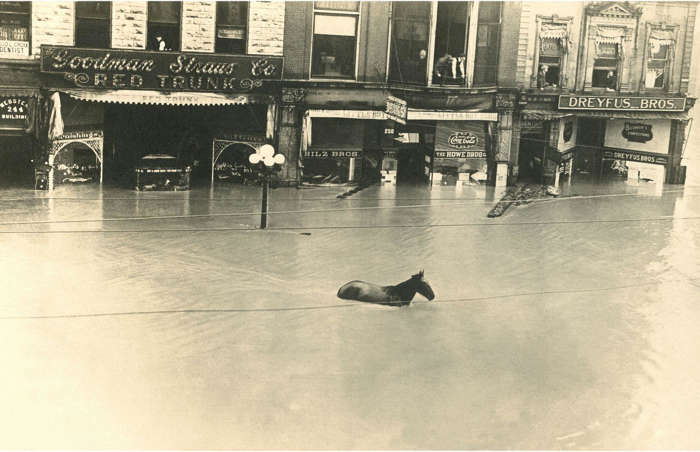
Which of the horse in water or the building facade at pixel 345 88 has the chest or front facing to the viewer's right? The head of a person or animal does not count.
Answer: the horse in water

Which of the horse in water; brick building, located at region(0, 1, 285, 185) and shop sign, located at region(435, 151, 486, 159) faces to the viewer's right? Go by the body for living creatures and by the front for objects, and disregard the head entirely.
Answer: the horse in water

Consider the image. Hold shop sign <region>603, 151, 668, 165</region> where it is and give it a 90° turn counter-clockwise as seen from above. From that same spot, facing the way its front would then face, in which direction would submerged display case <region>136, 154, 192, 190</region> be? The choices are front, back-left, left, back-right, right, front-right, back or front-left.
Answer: back-right

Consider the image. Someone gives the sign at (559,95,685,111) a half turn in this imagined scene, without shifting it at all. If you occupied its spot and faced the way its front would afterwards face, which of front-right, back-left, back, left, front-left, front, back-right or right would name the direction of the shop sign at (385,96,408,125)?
back-left

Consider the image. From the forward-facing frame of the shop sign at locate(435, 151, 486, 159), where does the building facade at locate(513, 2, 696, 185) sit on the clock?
The building facade is roughly at 8 o'clock from the shop sign.

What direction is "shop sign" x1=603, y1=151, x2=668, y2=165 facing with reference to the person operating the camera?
facing the viewer

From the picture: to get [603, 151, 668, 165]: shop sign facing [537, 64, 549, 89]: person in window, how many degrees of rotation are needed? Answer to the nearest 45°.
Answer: approximately 45° to its right

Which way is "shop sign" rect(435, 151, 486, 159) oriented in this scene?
toward the camera

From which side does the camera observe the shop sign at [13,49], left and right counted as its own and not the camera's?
front

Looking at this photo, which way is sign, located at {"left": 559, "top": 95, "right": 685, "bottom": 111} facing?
toward the camera

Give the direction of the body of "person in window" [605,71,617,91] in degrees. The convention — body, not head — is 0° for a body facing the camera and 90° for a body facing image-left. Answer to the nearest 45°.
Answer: approximately 0°
